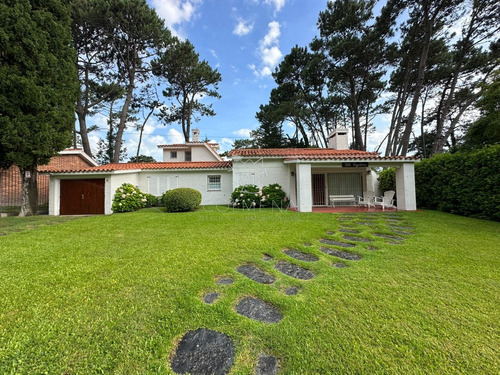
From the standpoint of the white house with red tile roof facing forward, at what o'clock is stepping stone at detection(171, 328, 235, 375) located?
The stepping stone is roughly at 12 o'clock from the white house with red tile roof.

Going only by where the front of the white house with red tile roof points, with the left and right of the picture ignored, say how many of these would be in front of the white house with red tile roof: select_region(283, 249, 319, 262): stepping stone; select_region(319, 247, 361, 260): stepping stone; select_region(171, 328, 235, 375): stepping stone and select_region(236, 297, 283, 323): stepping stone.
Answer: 4

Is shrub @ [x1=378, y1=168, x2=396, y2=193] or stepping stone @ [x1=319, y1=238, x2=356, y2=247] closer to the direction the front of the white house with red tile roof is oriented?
the stepping stone

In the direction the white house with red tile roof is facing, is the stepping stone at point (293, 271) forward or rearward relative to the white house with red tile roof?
forward

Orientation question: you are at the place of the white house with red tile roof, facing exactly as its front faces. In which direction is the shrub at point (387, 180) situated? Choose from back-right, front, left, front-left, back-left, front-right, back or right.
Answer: left

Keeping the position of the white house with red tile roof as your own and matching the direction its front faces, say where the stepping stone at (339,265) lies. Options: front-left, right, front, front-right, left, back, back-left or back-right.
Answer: front

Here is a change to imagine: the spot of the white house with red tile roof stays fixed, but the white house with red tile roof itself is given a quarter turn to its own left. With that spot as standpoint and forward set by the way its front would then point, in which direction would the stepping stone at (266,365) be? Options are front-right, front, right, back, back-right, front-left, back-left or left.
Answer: right

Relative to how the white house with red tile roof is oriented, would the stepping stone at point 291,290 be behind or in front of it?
in front

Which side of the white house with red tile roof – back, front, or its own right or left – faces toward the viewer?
front

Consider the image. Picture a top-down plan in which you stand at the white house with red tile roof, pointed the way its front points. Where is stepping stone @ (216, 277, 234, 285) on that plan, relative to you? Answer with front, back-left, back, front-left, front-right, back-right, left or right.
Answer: front

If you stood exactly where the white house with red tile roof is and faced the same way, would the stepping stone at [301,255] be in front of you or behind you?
in front

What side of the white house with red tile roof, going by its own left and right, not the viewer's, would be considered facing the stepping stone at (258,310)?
front

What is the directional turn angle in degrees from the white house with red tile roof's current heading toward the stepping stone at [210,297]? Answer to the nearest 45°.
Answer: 0° — it already faces it

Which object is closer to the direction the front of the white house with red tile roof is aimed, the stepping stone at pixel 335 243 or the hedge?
the stepping stone
